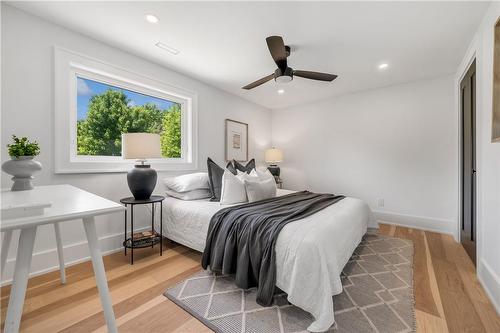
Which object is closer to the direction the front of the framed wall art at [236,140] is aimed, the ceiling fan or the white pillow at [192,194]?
the ceiling fan

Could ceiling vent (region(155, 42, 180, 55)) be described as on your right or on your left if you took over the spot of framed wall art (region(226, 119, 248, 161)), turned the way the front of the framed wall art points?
on your right

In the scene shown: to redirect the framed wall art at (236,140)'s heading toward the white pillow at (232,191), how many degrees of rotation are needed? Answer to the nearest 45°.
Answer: approximately 45° to its right

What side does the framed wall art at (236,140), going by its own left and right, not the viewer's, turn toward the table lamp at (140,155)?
right

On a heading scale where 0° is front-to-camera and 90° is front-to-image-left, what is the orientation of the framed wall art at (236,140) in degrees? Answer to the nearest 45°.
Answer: approximately 315°

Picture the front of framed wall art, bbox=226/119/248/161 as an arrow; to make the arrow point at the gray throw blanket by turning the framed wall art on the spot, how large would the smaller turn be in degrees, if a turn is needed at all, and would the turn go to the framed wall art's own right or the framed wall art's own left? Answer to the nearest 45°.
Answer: approximately 45° to the framed wall art's own right

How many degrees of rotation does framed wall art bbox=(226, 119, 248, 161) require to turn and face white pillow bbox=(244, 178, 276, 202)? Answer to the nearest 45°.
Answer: approximately 45° to its right

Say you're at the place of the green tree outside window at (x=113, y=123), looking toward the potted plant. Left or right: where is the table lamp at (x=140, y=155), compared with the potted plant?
left

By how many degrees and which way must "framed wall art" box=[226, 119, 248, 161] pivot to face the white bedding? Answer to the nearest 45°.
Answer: approximately 45° to its right

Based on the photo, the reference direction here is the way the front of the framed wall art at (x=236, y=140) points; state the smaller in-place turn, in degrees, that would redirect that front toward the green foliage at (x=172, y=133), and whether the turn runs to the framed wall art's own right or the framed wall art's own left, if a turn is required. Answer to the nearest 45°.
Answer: approximately 90° to the framed wall art's own right

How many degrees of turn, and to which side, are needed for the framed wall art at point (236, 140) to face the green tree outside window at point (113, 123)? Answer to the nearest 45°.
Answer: approximately 90° to its right

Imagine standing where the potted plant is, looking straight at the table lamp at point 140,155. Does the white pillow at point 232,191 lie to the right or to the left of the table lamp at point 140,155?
right

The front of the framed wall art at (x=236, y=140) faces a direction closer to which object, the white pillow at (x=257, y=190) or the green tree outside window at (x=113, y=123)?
the white pillow

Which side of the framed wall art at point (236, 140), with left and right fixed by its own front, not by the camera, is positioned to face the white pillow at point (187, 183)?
right
